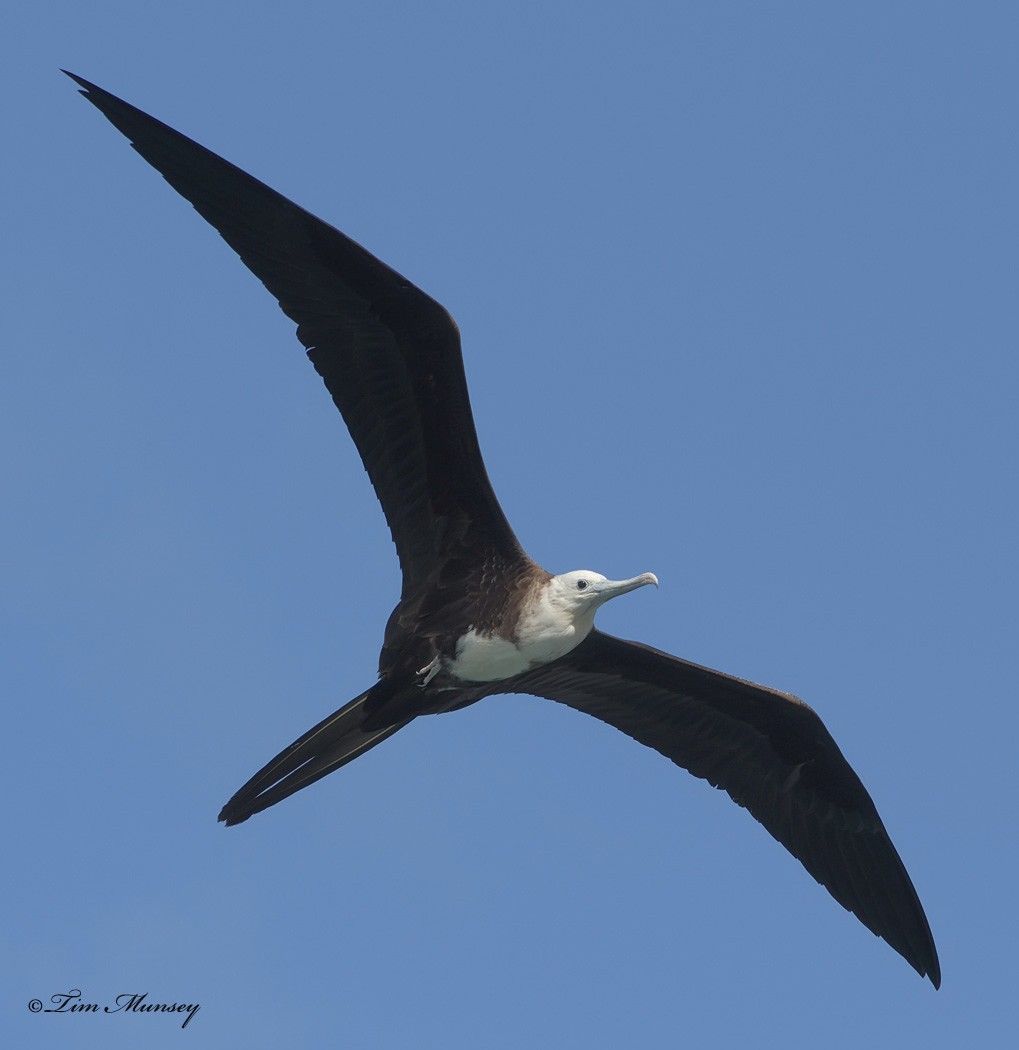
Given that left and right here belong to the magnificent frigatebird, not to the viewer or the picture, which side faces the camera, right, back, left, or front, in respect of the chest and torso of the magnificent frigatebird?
right
